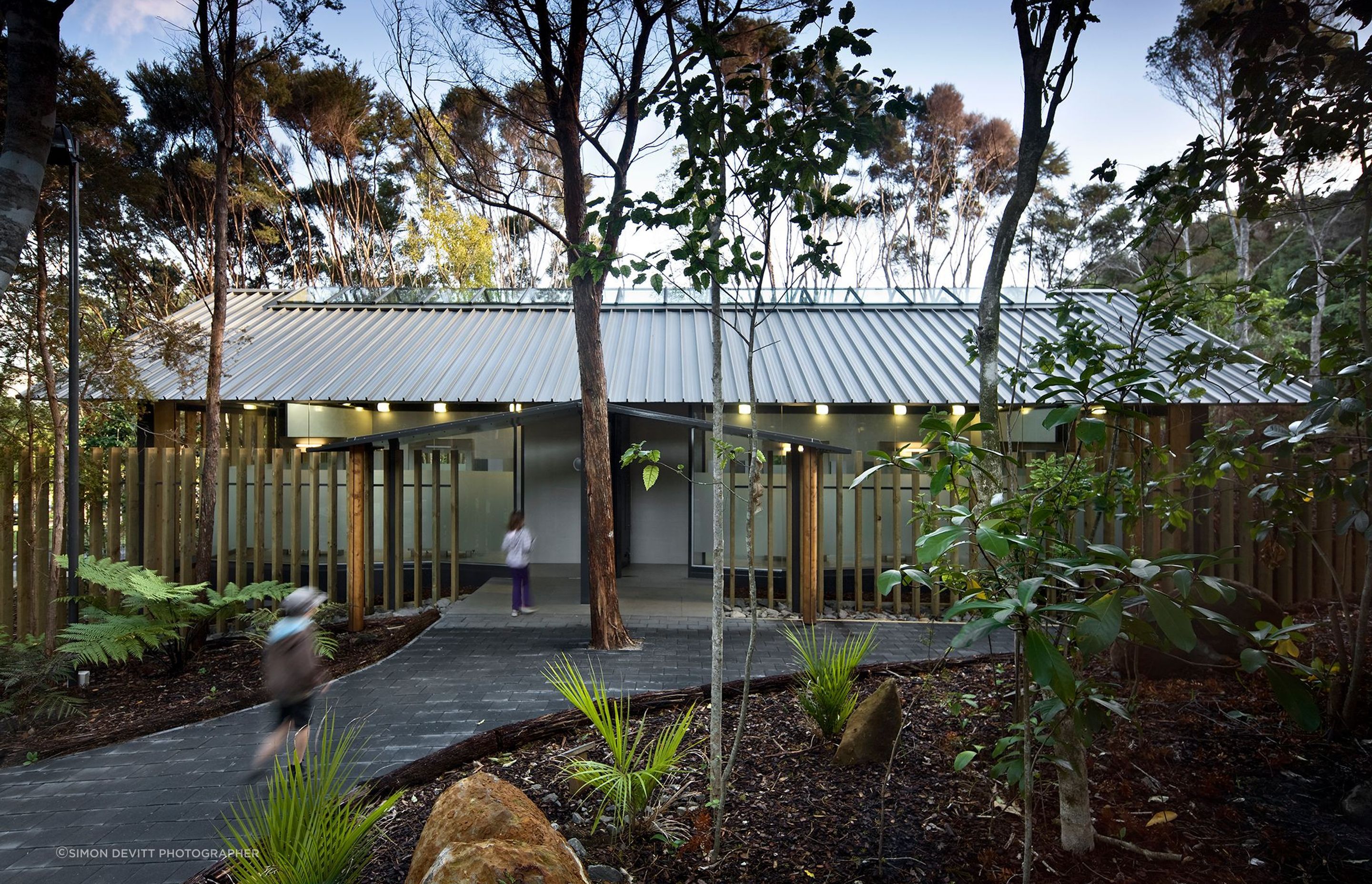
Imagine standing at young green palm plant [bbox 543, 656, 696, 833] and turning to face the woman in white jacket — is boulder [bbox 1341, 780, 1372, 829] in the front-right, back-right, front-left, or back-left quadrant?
back-right

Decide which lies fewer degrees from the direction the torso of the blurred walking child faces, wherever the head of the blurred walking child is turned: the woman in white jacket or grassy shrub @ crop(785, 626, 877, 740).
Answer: the woman in white jacket

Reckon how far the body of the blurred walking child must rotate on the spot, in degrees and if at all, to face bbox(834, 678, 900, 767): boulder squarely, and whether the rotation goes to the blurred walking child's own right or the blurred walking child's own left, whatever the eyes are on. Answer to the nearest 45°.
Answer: approximately 90° to the blurred walking child's own right

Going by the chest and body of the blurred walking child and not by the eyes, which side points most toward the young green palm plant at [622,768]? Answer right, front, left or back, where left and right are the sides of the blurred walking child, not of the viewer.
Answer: right

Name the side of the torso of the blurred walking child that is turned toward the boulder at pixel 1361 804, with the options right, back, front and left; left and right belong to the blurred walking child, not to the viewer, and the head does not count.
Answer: right

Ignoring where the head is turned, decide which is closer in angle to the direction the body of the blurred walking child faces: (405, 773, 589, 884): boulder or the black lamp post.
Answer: the black lamp post
